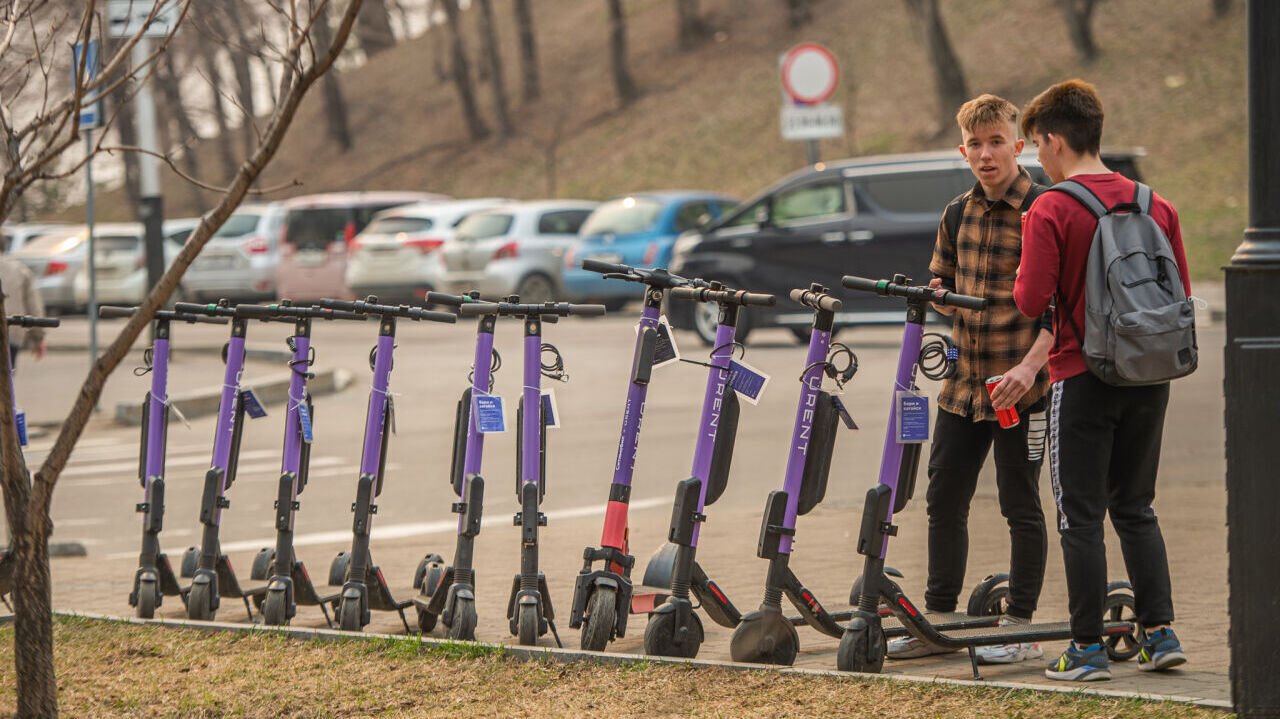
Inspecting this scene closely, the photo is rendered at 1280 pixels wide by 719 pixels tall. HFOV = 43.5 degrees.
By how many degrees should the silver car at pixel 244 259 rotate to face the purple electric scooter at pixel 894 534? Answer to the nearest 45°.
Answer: approximately 135° to its right

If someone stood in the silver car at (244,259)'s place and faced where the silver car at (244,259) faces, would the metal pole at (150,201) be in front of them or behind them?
behind

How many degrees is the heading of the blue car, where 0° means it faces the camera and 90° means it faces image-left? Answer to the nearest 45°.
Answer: approximately 225°

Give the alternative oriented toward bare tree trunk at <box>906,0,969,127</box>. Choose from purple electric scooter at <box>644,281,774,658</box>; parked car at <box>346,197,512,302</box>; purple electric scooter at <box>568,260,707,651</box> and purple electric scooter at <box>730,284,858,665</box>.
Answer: the parked car

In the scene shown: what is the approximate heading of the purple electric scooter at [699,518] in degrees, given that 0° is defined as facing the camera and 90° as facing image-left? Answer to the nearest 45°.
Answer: approximately 45°

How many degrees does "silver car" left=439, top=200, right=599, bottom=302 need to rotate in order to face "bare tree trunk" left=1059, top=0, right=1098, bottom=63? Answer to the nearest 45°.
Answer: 0° — it already faces it

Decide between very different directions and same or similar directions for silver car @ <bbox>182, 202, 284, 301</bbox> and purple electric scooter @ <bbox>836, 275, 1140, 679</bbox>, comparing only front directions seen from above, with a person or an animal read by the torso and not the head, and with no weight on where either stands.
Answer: very different directions

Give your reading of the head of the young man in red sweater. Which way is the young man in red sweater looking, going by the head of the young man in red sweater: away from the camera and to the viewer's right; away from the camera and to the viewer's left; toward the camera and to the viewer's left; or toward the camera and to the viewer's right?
away from the camera and to the viewer's left

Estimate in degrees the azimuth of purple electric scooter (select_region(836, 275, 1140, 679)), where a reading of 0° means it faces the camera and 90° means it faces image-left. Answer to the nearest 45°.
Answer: approximately 45°

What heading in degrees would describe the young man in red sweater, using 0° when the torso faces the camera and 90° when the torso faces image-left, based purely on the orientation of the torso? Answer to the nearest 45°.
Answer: approximately 135°

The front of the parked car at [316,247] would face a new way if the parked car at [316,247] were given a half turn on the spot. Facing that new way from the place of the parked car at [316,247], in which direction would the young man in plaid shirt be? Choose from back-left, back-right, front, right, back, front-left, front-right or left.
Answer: front-left
